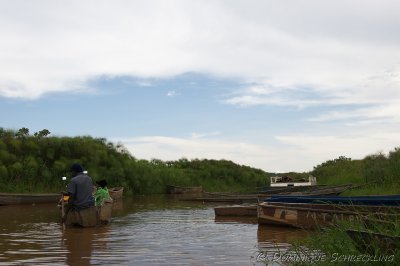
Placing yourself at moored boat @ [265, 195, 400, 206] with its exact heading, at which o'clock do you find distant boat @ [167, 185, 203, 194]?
The distant boat is roughly at 2 o'clock from the moored boat.

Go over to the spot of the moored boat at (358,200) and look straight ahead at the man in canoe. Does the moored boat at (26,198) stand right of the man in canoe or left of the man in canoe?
right

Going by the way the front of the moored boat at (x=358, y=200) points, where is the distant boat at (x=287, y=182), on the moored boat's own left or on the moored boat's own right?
on the moored boat's own right

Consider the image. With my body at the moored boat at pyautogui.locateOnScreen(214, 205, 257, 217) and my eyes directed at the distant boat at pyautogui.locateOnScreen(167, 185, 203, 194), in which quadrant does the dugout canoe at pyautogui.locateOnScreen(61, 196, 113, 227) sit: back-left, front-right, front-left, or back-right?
back-left

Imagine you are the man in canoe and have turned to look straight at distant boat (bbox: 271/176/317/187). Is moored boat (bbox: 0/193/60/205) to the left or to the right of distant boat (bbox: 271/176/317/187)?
left

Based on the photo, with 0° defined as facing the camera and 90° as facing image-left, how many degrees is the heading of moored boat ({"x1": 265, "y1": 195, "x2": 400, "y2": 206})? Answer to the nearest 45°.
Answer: approximately 90°
